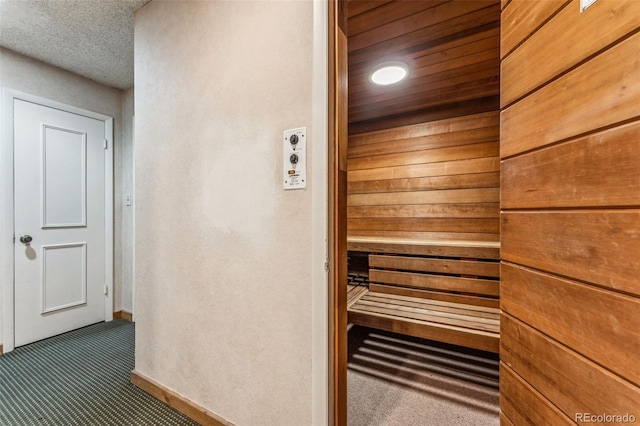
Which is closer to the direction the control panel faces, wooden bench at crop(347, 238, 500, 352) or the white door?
the white door

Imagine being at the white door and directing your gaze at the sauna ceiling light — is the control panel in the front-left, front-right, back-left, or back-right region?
front-right

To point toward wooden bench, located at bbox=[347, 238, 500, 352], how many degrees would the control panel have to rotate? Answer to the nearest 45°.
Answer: approximately 180°

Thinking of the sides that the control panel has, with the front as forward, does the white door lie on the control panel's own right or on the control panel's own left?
on the control panel's own right

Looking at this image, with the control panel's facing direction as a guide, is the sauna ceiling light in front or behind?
behind

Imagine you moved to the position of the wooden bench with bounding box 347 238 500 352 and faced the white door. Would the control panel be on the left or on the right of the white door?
left

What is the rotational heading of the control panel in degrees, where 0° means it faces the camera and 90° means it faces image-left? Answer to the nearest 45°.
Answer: approximately 45°
